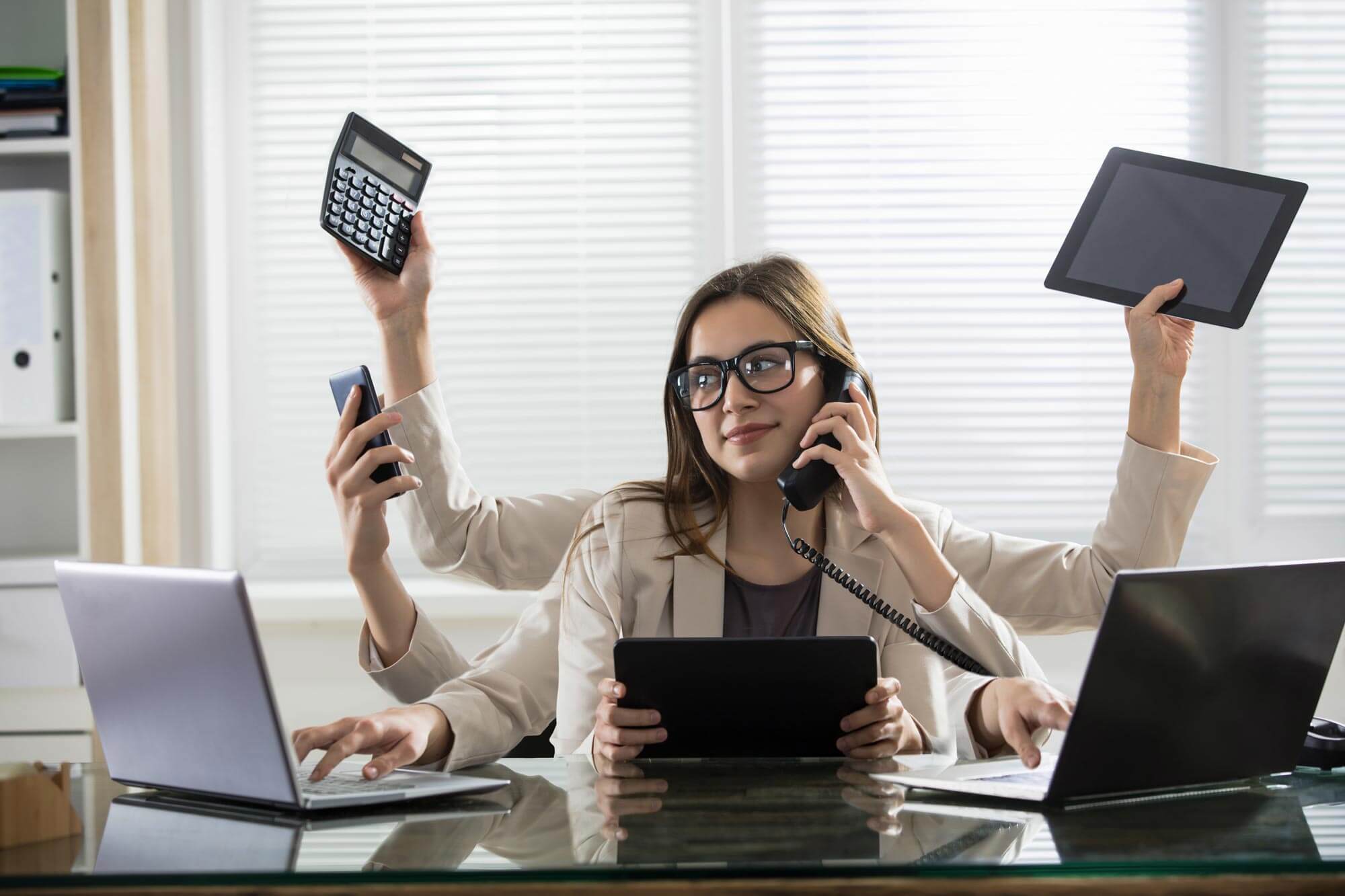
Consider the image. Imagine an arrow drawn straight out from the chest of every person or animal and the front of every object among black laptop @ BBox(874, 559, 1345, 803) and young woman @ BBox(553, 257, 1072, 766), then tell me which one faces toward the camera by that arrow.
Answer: the young woman

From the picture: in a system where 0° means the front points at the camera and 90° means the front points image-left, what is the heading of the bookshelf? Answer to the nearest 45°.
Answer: approximately 0°

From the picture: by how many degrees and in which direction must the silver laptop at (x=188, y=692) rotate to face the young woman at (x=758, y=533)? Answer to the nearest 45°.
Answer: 0° — it already faces them

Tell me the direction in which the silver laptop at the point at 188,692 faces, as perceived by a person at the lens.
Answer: facing away from the viewer and to the right of the viewer

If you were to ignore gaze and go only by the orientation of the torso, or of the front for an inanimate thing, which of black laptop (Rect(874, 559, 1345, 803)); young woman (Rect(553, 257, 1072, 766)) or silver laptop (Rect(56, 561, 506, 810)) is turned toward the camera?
the young woman

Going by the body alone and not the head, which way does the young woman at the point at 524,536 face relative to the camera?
toward the camera

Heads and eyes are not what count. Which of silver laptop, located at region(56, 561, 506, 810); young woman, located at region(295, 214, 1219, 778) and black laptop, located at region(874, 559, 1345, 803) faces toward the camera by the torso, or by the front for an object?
the young woman

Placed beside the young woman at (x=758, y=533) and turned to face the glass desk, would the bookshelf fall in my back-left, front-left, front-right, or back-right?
back-right

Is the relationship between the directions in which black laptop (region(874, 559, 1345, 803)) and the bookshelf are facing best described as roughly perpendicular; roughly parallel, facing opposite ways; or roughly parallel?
roughly parallel, facing opposite ways

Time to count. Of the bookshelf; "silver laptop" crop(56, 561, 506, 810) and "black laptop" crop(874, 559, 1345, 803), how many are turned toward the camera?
1

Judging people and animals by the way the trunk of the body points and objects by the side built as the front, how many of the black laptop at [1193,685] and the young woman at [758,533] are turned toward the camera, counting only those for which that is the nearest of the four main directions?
1

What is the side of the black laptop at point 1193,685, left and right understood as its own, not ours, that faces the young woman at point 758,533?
front

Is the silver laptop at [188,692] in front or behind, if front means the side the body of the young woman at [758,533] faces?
in front

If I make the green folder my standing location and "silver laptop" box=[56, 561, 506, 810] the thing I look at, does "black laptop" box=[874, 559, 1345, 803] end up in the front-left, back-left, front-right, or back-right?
front-left

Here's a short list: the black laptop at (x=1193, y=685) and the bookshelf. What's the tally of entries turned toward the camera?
1

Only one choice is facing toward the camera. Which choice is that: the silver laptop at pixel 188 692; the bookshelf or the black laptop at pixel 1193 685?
the bookshelf

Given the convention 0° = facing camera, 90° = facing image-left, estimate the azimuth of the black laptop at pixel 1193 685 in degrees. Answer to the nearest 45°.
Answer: approximately 135°
